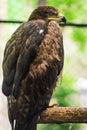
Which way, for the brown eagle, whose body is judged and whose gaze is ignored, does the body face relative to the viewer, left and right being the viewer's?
facing to the right of the viewer
